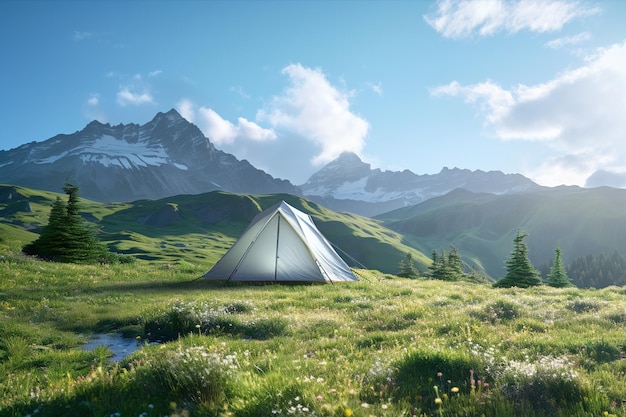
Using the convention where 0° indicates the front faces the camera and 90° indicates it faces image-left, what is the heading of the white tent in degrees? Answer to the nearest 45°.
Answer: approximately 0°

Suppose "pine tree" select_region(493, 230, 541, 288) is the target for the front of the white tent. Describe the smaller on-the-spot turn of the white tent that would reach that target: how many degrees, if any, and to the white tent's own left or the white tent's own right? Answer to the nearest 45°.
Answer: approximately 135° to the white tent's own left
